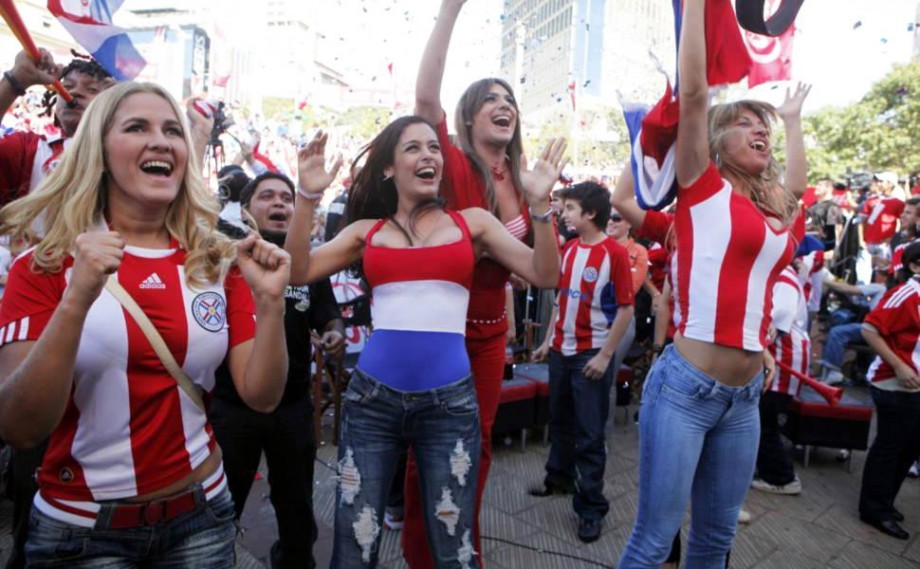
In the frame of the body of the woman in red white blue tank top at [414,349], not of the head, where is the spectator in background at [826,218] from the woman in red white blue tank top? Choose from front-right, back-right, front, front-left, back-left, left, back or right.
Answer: back-left

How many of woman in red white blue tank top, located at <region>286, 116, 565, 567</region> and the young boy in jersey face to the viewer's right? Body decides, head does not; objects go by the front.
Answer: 0

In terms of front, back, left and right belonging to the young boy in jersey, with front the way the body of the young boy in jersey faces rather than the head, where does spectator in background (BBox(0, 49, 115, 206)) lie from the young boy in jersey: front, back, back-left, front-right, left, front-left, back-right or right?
front

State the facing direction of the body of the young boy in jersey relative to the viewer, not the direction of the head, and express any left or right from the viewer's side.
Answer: facing the viewer and to the left of the viewer

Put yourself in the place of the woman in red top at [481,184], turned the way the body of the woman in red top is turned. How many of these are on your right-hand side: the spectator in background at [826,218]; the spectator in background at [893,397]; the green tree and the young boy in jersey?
0

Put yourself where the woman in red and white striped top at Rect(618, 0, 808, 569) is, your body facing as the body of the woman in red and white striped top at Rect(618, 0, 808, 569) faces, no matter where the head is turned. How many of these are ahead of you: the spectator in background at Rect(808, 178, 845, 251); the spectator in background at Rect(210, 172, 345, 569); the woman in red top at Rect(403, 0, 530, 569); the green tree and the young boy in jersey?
0

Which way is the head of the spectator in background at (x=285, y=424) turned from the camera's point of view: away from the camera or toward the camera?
toward the camera

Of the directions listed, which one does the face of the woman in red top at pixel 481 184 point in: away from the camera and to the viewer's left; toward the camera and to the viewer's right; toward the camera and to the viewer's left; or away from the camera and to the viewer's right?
toward the camera and to the viewer's right

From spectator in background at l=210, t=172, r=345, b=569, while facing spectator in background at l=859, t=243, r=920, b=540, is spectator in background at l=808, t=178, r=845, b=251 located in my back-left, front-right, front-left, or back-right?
front-left

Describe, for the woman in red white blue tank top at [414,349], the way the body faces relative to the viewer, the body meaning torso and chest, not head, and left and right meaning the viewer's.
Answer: facing the viewer

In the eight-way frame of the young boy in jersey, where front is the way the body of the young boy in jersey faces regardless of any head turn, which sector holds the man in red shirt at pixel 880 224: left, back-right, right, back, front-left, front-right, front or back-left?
back

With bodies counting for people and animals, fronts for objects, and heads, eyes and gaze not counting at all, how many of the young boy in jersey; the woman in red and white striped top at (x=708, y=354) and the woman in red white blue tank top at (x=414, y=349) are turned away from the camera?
0

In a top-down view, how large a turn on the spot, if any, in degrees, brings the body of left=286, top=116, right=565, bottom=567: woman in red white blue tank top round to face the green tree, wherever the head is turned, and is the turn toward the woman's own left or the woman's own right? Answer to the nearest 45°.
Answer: approximately 135° to the woman's own left

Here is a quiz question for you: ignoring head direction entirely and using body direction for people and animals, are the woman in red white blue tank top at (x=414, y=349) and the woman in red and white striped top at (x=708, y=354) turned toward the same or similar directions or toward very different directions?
same or similar directions

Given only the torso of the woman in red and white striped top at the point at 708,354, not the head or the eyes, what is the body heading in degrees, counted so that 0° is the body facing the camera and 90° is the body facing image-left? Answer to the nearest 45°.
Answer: approximately 315°

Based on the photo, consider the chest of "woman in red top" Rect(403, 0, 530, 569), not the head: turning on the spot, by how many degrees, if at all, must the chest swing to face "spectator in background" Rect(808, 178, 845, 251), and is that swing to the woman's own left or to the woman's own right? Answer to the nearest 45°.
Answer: approximately 90° to the woman's own left

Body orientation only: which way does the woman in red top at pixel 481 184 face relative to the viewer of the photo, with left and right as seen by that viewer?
facing the viewer and to the right of the viewer

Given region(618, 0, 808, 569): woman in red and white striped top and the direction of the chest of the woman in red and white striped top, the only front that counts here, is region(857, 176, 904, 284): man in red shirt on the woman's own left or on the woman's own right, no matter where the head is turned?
on the woman's own left

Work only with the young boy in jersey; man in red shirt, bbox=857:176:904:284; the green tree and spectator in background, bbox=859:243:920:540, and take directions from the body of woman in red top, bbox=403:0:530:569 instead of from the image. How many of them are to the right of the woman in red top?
0

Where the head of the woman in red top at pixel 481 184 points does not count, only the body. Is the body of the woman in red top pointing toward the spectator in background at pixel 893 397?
no
